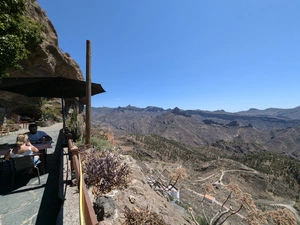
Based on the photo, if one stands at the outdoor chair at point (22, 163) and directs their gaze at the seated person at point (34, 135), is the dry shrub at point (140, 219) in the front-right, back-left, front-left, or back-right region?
back-right

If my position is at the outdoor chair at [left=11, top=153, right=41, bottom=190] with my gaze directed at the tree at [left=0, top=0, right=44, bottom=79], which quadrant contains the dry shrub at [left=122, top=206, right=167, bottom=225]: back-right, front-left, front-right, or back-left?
back-right

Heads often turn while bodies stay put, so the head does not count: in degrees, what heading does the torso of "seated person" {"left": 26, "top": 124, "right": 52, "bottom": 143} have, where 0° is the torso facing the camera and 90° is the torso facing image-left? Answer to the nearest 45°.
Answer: approximately 0°

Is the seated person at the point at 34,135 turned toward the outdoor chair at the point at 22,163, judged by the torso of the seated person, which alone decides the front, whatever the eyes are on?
yes
